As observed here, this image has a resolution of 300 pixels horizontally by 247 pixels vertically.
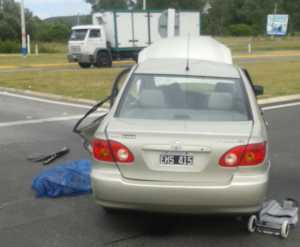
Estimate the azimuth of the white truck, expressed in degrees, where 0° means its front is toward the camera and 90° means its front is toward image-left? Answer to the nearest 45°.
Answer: approximately 45°

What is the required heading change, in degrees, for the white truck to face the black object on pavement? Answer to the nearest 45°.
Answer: approximately 45° to its left
